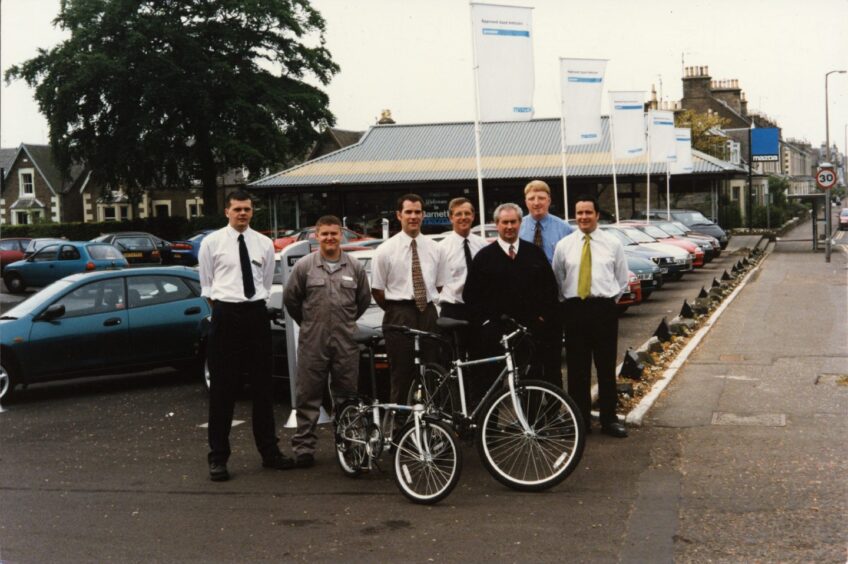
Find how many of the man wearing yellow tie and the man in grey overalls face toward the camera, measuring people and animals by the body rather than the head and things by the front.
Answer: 2

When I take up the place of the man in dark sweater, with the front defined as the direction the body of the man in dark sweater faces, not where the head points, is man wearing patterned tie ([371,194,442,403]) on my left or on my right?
on my right

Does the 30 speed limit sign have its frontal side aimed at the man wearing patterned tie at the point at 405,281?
yes

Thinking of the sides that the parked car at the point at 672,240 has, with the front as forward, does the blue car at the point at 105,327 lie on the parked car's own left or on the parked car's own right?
on the parked car's own right

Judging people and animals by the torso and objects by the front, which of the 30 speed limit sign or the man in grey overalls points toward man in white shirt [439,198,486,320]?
the 30 speed limit sign

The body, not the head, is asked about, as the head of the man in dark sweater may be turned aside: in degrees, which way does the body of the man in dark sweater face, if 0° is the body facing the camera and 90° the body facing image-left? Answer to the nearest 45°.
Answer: approximately 0°

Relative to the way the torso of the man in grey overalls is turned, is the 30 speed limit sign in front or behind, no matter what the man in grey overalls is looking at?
behind

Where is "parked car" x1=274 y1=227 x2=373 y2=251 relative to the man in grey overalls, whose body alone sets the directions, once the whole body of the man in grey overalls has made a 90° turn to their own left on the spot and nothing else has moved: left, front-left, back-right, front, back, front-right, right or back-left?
left

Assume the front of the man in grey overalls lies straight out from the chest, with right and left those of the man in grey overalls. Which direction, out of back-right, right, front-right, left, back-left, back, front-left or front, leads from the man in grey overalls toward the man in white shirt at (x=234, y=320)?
right

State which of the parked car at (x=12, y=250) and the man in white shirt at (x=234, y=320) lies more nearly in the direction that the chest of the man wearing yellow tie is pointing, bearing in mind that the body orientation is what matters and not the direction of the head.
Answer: the man in white shirt

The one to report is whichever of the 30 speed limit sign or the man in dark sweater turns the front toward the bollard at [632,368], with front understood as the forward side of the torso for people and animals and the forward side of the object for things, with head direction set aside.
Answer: the 30 speed limit sign
